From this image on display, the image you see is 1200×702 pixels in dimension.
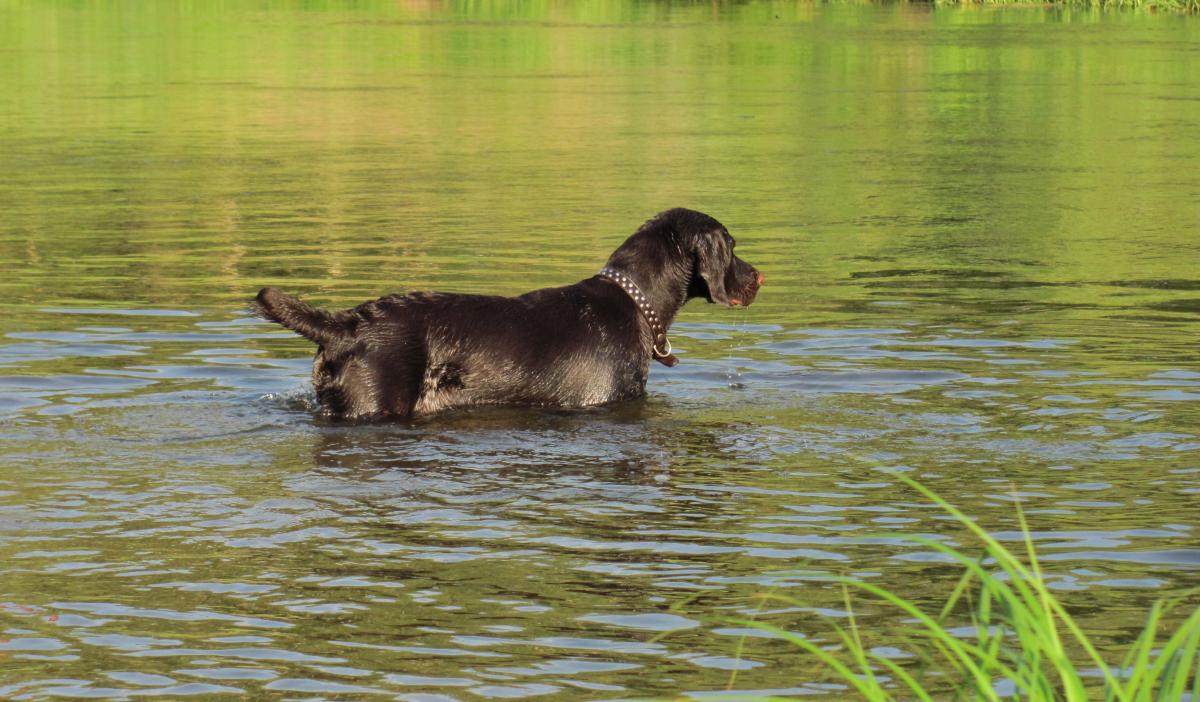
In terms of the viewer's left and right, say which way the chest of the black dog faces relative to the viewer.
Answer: facing to the right of the viewer
